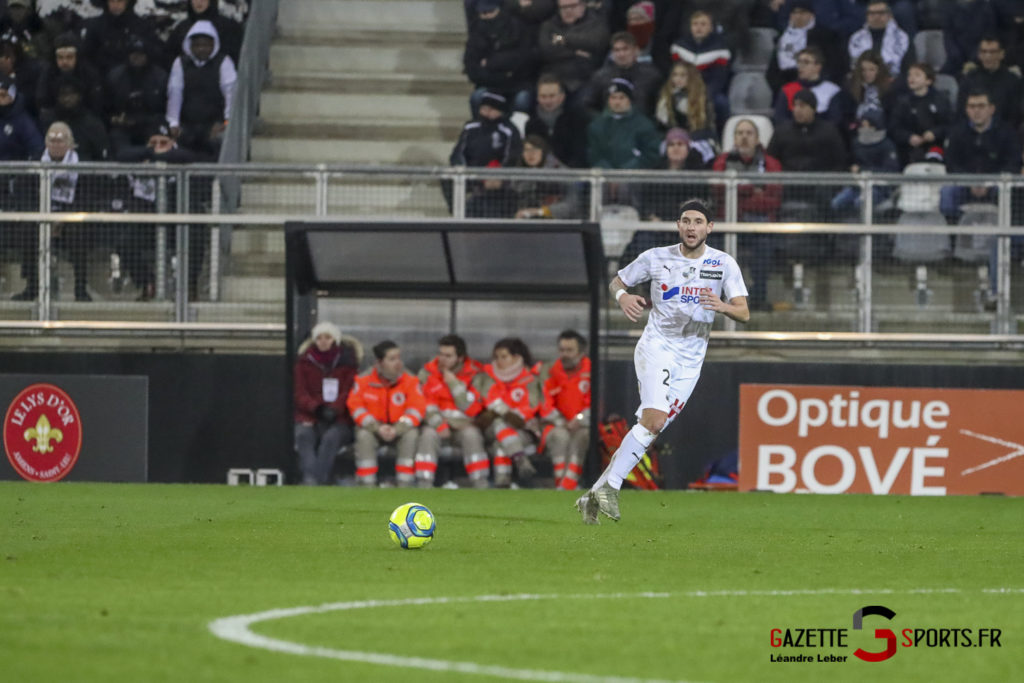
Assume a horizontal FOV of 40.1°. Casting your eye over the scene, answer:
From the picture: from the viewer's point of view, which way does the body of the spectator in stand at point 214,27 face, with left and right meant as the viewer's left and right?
facing the viewer

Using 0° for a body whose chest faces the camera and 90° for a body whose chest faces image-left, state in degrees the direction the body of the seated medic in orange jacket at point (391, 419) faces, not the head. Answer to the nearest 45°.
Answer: approximately 0°

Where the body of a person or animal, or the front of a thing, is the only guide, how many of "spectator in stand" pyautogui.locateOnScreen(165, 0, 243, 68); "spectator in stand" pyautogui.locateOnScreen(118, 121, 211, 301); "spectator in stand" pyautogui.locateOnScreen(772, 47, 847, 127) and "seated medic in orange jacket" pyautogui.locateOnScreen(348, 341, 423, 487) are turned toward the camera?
4

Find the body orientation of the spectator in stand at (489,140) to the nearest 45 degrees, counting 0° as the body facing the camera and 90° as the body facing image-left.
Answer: approximately 0°

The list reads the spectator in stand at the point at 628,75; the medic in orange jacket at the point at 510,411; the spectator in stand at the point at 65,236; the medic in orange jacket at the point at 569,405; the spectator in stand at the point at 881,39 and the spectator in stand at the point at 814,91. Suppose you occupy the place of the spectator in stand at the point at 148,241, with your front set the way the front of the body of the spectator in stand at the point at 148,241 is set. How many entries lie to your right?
1

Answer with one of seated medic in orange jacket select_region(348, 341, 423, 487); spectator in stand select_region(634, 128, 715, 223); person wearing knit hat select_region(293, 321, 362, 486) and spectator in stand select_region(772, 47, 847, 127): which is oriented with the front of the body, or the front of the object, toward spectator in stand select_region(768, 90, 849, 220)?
spectator in stand select_region(772, 47, 847, 127)

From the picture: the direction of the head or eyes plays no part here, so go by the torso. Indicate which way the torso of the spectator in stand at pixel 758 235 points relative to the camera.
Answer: toward the camera

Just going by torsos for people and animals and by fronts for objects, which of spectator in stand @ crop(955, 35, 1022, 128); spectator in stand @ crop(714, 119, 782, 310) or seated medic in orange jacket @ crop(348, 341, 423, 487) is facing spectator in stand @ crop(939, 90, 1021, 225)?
spectator in stand @ crop(955, 35, 1022, 128)

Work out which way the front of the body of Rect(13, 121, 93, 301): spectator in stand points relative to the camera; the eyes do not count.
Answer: toward the camera

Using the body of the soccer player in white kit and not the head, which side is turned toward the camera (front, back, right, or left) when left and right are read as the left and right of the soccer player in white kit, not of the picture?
front

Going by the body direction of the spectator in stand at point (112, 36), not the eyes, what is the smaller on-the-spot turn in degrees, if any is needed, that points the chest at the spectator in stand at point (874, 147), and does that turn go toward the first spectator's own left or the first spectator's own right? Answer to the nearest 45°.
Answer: approximately 45° to the first spectator's own left

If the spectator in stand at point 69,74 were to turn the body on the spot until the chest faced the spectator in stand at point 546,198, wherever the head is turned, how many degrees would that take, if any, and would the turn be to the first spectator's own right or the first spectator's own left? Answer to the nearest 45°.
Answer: approximately 45° to the first spectator's own left

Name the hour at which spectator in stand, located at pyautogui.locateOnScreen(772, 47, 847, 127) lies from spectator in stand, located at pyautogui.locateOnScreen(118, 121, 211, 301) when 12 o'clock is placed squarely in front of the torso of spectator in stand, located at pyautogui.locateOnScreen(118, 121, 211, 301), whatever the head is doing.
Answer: spectator in stand, located at pyautogui.locateOnScreen(772, 47, 847, 127) is roughly at 9 o'clock from spectator in stand, located at pyautogui.locateOnScreen(118, 121, 211, 301).
